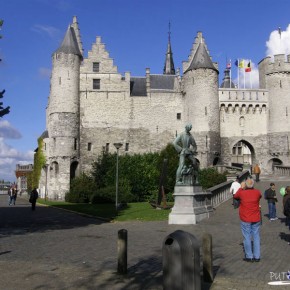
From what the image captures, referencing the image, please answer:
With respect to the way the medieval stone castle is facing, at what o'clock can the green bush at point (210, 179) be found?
The green bush is roughly at 11 o'clock from the medieval stone castle.

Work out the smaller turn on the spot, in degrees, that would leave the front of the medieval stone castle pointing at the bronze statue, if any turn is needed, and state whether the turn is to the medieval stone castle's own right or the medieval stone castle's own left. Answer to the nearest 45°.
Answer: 0° — it already faces it

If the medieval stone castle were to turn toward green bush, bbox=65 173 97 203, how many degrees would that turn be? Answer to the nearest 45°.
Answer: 0° — it already faces it

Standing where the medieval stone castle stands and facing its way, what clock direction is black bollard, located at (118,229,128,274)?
The black bollard is roughly at 12 o'clock from the medieval stone castle.

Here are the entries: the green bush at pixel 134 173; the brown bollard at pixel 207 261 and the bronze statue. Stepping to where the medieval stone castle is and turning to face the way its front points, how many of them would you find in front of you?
3

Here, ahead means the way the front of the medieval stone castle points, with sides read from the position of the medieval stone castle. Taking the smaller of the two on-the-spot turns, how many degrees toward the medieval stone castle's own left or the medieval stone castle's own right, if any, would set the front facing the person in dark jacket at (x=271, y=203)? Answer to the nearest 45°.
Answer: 0° — it already faces them

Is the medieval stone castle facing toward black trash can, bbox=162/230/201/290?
yes

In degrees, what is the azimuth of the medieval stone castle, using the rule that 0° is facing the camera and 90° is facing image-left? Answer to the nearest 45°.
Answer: approximately 0°

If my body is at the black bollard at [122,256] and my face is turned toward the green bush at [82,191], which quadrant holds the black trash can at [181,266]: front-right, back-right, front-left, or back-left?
back-right
